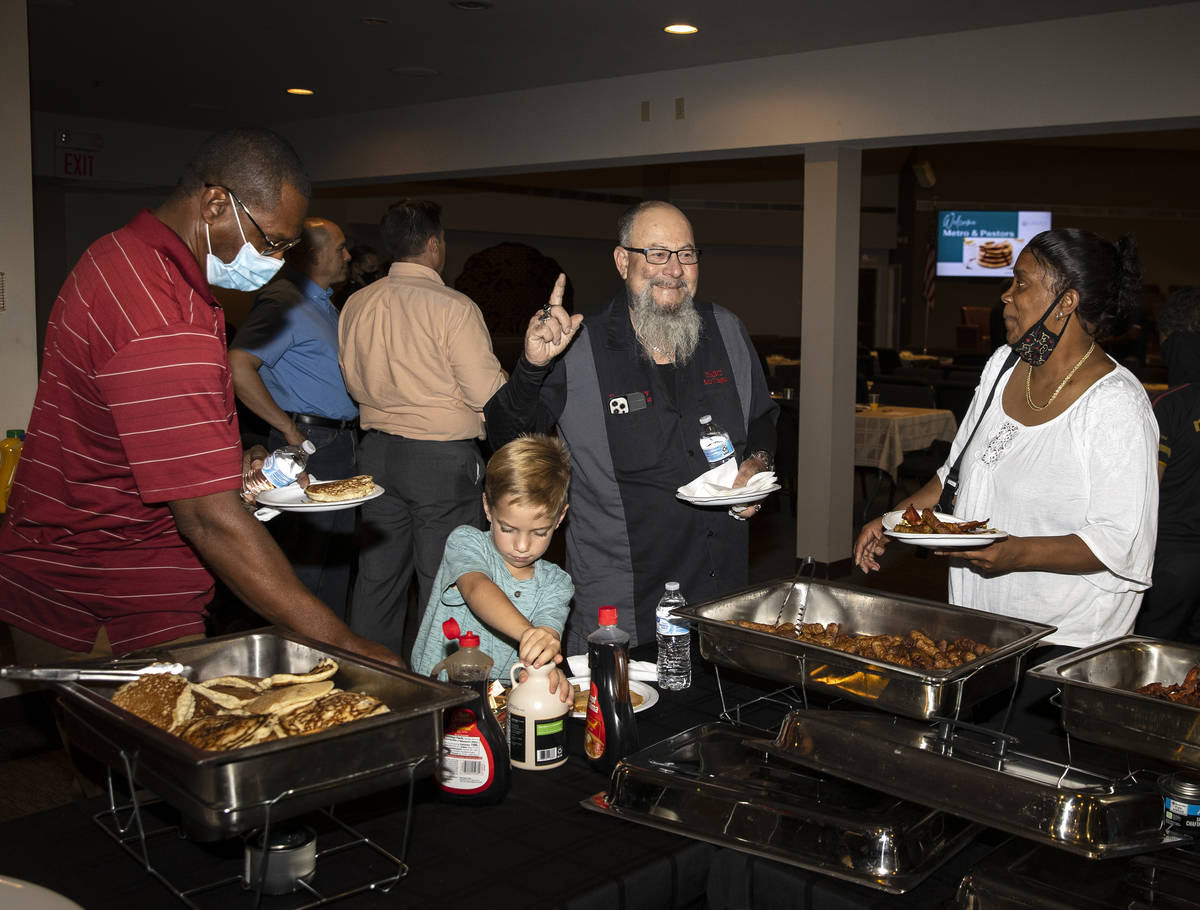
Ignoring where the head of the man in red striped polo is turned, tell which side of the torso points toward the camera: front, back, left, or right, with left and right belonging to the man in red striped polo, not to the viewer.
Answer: right

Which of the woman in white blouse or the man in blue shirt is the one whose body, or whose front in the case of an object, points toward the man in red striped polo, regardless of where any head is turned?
the woman in white blouse

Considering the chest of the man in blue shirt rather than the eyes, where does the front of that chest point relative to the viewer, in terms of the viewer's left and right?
facing to the right of the viewer

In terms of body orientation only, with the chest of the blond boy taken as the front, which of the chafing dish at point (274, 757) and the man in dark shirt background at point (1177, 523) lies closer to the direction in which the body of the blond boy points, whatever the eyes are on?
the chafing dish

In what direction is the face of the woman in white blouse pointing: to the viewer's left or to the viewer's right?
to the viewer's left

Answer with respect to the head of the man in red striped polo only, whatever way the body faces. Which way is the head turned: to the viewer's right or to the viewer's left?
to the viewer's right
